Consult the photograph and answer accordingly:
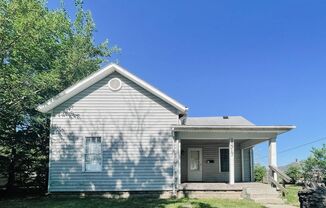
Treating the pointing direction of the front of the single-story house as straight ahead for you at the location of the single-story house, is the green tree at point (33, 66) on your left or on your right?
on your right

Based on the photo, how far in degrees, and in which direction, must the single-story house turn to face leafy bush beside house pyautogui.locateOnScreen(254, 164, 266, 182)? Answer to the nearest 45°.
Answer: approximately 135° to its left

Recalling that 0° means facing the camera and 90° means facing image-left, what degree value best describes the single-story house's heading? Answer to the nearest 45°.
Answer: approximately 0°
